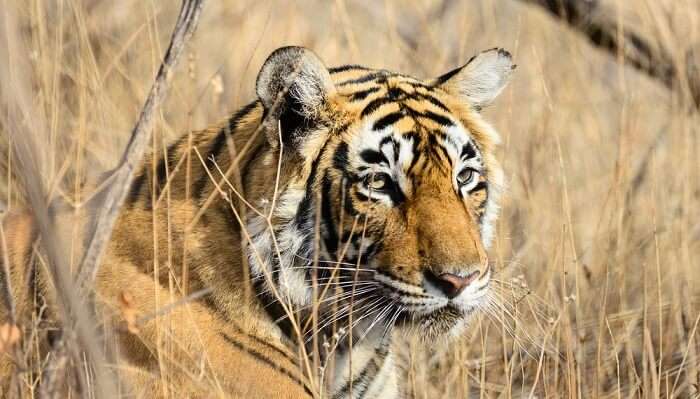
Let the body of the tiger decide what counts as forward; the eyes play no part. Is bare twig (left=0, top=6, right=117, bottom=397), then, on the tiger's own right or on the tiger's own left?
on the tiger's own right

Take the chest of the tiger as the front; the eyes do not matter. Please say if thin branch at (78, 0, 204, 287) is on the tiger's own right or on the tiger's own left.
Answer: on the tiger's own right

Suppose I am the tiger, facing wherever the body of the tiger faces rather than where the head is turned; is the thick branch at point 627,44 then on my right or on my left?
on my left

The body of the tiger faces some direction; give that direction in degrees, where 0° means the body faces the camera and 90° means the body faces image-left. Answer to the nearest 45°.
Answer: approximately 315°
